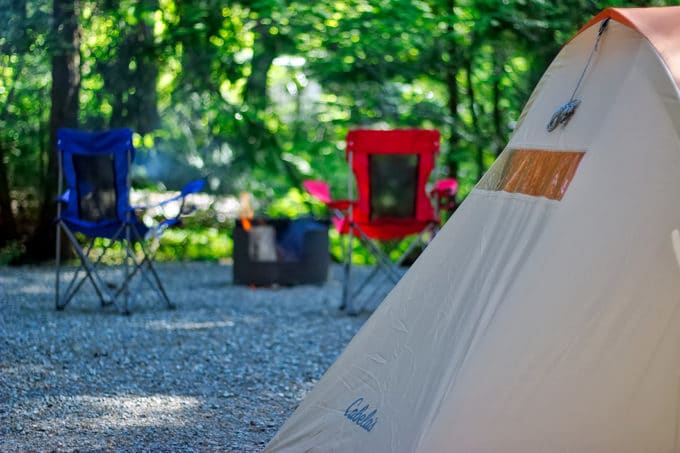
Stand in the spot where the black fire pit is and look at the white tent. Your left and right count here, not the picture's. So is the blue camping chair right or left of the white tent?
right

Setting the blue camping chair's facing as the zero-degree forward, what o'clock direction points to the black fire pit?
The black fire pit is roughly at 12 o'clock from the blue camping chair.

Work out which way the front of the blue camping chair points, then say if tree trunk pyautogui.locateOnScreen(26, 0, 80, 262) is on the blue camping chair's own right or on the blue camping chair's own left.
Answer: on the blue camping chair's own left

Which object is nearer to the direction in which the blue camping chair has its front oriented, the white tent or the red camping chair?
the red camping chair

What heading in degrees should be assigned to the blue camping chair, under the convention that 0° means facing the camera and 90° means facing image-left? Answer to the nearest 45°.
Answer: approximately 225°

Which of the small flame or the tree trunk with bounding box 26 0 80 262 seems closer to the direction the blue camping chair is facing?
the small flame

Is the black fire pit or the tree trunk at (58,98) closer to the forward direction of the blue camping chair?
the black fire pit

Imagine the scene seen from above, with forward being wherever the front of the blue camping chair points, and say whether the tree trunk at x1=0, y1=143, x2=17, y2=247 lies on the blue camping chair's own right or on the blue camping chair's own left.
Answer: on the blue camping chair's own left
